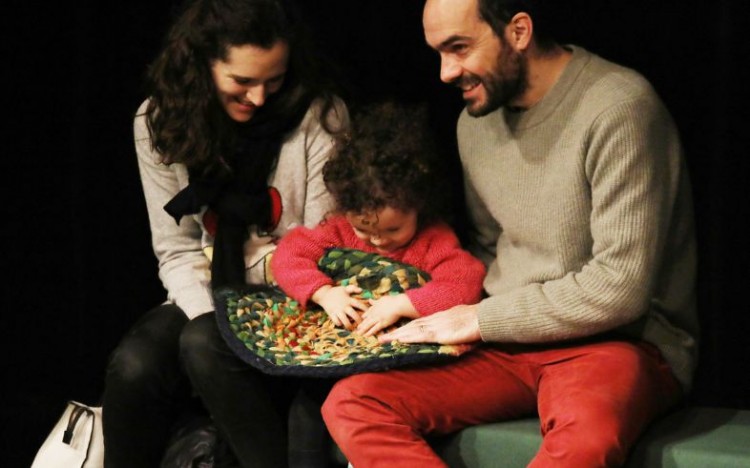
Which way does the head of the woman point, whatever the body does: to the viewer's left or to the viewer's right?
to the viewer's right

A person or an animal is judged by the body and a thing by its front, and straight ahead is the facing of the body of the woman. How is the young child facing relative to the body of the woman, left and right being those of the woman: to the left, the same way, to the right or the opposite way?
the same way

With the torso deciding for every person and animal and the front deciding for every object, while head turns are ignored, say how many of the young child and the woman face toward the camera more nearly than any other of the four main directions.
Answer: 2

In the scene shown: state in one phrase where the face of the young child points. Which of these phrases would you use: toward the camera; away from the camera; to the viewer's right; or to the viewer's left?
toward the camera

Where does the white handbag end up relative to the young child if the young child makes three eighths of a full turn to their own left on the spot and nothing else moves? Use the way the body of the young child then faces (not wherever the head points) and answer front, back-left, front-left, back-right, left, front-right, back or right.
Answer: back-left

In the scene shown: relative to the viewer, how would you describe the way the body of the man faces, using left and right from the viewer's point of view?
facing the viewer and to the left of the viewer

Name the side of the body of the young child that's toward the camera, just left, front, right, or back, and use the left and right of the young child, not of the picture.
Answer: front

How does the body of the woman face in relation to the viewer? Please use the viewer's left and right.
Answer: facing the viewer
